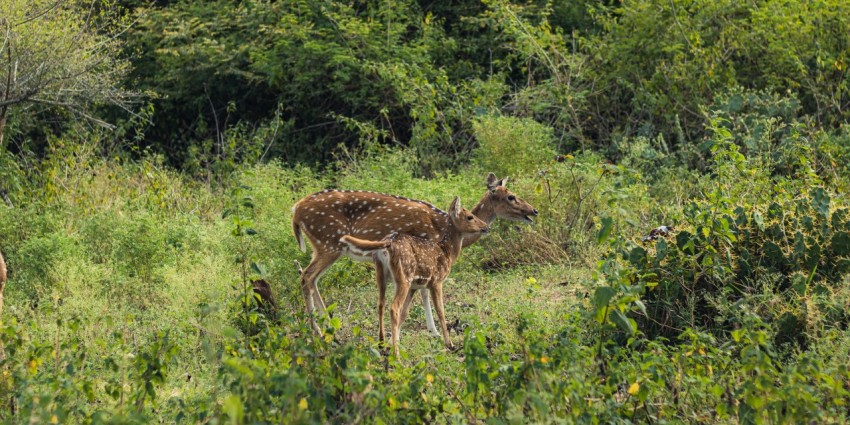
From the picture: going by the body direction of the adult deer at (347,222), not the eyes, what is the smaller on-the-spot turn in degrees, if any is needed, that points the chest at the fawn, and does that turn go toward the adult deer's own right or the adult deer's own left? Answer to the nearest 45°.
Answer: approximately 45° to the adult deer's own right

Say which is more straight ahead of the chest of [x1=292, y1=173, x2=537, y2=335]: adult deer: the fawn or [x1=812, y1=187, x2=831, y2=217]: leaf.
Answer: the leaf

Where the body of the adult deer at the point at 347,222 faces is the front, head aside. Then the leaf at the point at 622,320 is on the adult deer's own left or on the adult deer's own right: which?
on the adult deer's own right

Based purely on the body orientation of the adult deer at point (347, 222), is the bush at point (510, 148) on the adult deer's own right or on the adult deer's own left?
on the adult deer's own left

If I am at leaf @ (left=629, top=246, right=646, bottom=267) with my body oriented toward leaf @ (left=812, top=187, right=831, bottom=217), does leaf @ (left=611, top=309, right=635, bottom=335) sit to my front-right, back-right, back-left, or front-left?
back-right

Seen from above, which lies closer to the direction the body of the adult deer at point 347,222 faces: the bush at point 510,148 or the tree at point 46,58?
the bush

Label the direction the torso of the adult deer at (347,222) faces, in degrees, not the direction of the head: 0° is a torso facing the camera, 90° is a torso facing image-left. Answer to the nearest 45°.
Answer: approximately 270°

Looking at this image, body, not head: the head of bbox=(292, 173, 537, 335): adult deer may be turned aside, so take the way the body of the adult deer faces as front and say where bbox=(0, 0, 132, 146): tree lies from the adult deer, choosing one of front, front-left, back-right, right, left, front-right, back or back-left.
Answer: back-left

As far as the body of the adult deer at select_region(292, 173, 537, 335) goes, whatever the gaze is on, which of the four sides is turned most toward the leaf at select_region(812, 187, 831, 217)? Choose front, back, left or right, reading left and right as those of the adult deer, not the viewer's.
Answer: front
